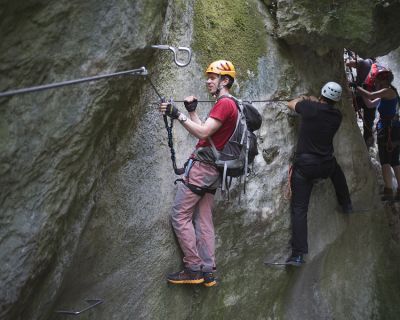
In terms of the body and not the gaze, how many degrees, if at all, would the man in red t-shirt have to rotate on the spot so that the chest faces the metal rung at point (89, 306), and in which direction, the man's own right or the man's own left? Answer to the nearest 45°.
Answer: approximately 45° to the man's own left

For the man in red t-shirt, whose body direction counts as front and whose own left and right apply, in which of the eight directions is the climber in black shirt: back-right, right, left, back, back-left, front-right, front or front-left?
back-right

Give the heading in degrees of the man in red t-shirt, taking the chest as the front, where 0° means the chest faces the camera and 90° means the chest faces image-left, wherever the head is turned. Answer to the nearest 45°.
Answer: approximately 90°

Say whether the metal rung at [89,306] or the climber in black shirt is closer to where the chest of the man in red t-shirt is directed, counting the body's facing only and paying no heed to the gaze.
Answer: the metal rung
